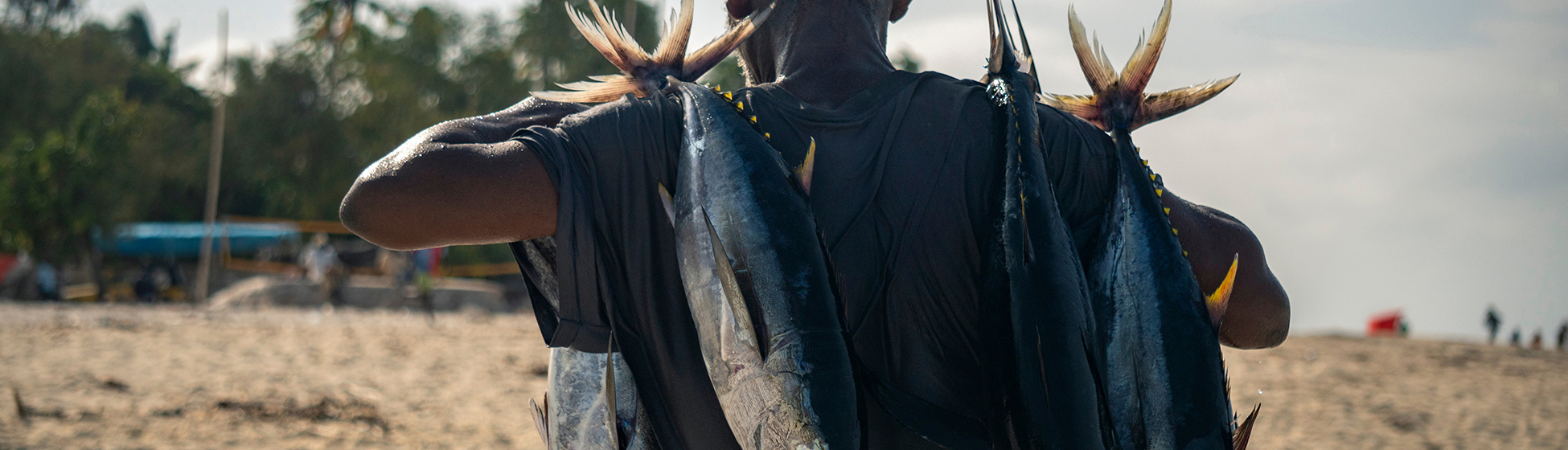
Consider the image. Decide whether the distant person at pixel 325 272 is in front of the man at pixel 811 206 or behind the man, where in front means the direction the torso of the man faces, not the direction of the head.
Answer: in front

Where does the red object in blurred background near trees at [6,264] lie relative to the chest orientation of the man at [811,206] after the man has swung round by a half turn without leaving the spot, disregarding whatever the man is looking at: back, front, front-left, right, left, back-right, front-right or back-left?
back-right

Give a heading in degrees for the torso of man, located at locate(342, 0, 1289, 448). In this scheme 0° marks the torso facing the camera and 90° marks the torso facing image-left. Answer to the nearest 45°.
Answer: approximately 180°

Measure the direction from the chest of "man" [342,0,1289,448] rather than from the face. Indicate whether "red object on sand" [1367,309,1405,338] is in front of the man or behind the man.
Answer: in front

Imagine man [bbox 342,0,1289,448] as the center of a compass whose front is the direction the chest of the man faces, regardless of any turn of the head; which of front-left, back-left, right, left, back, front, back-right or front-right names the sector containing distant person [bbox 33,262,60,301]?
front-left

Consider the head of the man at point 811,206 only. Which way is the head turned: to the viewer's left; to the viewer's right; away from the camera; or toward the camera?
away from the camera

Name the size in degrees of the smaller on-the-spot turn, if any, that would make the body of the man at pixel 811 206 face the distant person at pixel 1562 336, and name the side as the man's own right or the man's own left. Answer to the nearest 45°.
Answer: approximately 45° to the man's own right

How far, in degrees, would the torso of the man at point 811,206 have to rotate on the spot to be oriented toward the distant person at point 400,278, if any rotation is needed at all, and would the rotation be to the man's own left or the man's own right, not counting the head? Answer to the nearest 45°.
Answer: approximately 45° to the man's own left
